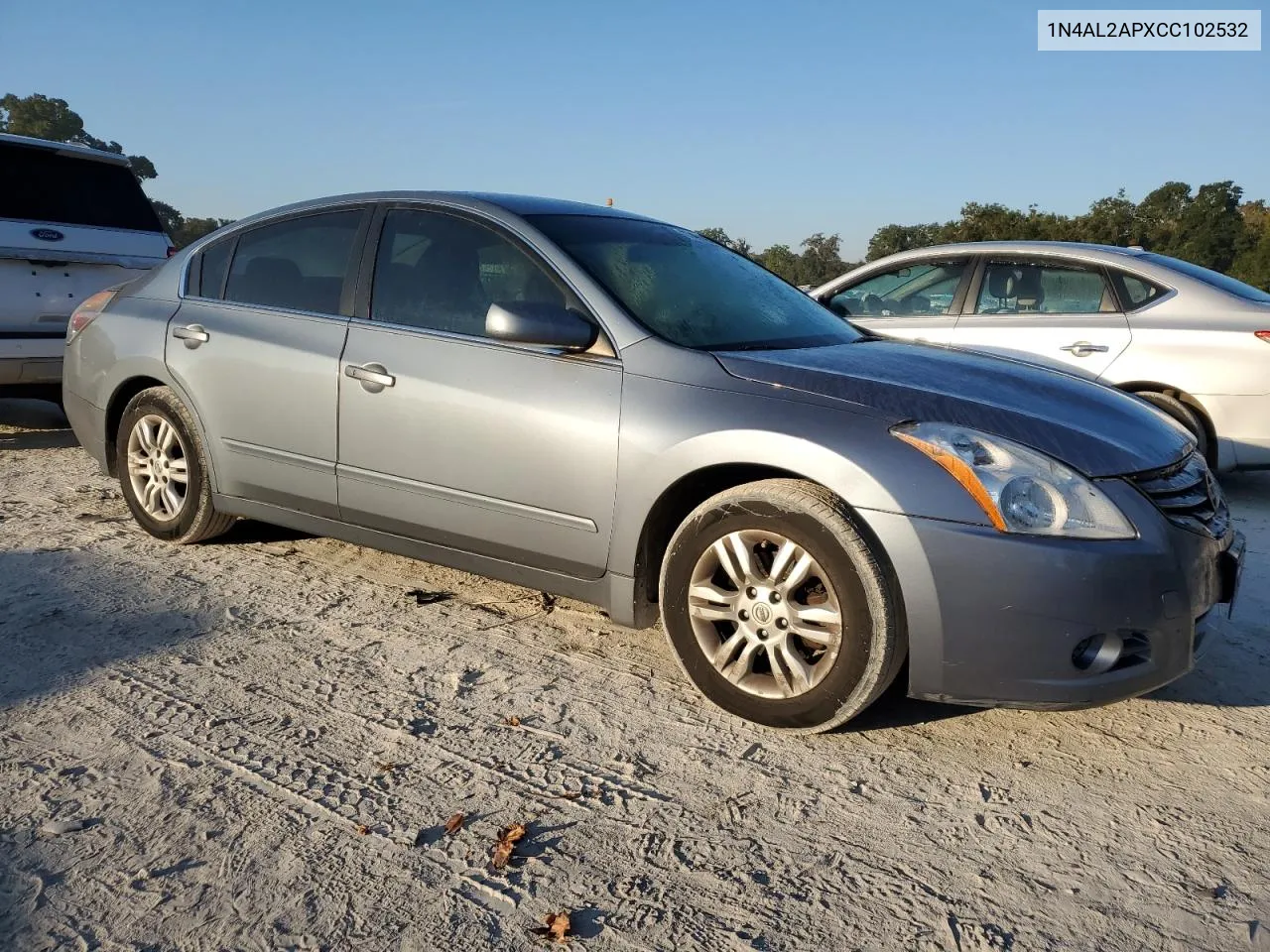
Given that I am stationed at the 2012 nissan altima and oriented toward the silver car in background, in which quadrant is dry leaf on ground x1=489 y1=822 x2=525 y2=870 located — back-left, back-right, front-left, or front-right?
back-right

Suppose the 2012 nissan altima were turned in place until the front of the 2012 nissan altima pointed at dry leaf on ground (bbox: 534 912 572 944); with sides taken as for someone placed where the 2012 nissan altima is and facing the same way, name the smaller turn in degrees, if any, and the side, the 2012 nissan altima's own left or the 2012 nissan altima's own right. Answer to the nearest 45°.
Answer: approximately 45° to the 2012 nissan altima's own right

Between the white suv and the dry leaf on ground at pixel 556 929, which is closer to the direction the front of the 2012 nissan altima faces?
the dry leaf on ground

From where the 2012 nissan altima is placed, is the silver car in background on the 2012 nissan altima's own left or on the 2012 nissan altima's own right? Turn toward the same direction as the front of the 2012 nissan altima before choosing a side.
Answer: on the 2012 nissan altima's own left

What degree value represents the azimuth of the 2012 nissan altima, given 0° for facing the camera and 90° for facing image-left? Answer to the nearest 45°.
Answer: approximately 315°

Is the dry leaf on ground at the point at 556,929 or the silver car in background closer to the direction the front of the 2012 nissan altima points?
the dry leaf on ground

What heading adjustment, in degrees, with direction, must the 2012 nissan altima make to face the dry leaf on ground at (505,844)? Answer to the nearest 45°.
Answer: approximately 45° to its right

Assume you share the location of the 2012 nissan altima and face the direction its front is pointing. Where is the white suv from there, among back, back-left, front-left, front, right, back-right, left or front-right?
back

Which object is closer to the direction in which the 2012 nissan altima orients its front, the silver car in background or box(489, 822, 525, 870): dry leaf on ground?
the dry leaf on ground
